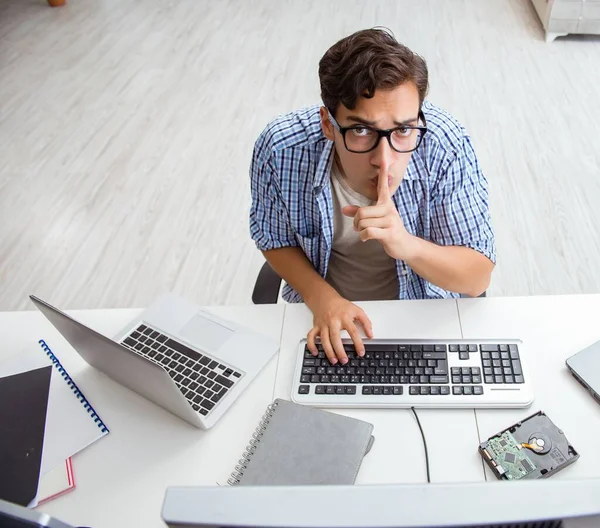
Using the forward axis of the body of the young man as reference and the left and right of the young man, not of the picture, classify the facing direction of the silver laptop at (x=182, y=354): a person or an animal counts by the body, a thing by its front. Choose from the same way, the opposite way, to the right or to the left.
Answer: the opposite way

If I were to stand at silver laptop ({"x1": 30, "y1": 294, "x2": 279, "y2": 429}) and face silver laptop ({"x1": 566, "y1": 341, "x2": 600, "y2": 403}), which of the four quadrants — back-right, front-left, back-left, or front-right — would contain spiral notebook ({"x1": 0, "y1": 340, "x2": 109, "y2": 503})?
back-right

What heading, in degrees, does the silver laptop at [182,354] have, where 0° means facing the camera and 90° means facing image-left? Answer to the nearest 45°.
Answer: approximately 225°

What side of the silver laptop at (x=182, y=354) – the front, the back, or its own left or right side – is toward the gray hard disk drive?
right

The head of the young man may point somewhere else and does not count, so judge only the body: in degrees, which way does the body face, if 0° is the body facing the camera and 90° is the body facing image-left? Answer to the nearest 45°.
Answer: approximately 0°

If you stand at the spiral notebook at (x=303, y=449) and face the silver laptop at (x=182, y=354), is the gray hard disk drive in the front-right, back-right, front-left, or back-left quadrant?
back-right

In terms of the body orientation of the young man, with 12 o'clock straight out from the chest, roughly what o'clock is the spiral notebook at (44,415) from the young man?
The spiral notebook is roughly at 2 o'clock from the young man.

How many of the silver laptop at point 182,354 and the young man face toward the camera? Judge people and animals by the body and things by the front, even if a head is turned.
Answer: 1

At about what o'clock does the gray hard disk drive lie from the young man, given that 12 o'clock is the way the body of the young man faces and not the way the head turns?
The gray hard disk drive is roughly at 11 o'clock from the young man.

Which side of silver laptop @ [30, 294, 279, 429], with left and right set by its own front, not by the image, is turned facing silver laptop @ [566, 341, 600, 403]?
right
